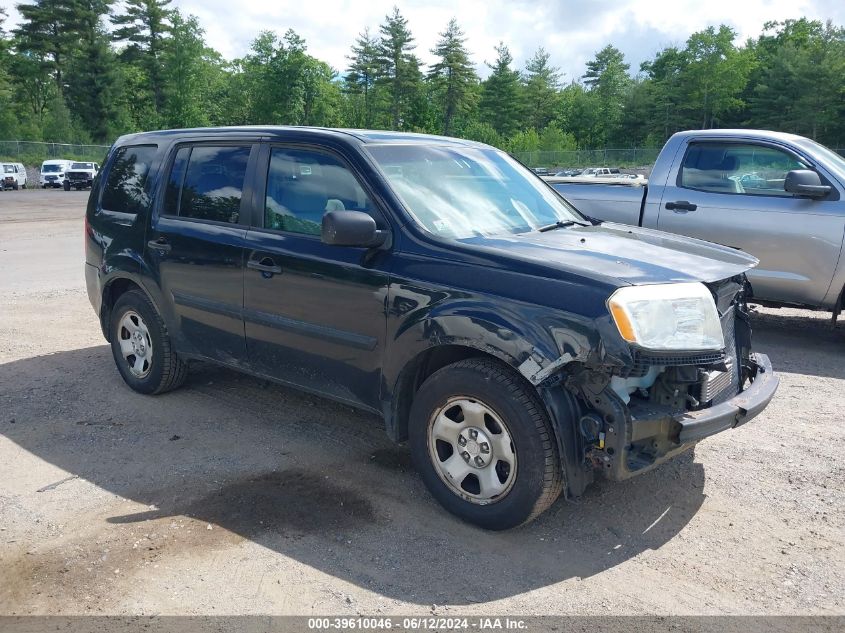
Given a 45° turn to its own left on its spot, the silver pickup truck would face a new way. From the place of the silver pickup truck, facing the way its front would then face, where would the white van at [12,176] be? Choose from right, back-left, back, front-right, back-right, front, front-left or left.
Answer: back-left

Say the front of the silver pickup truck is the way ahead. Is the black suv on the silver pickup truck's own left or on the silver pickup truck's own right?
on the silver pickup truck's own right

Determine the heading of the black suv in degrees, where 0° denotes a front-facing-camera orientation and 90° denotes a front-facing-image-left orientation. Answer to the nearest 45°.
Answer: approximately 315°

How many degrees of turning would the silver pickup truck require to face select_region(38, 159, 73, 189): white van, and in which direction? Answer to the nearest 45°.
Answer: approximately 180°

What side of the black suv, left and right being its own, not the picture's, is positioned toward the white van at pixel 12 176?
back

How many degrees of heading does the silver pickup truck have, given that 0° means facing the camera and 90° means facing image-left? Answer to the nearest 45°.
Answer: approximately 315°

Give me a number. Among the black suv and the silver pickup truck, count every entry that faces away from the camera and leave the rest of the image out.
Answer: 0

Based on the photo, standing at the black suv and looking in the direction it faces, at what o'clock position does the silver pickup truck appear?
The silver pickup truck is roughly at 9 o'clock from the black suv.

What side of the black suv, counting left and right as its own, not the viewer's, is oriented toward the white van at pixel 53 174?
back
